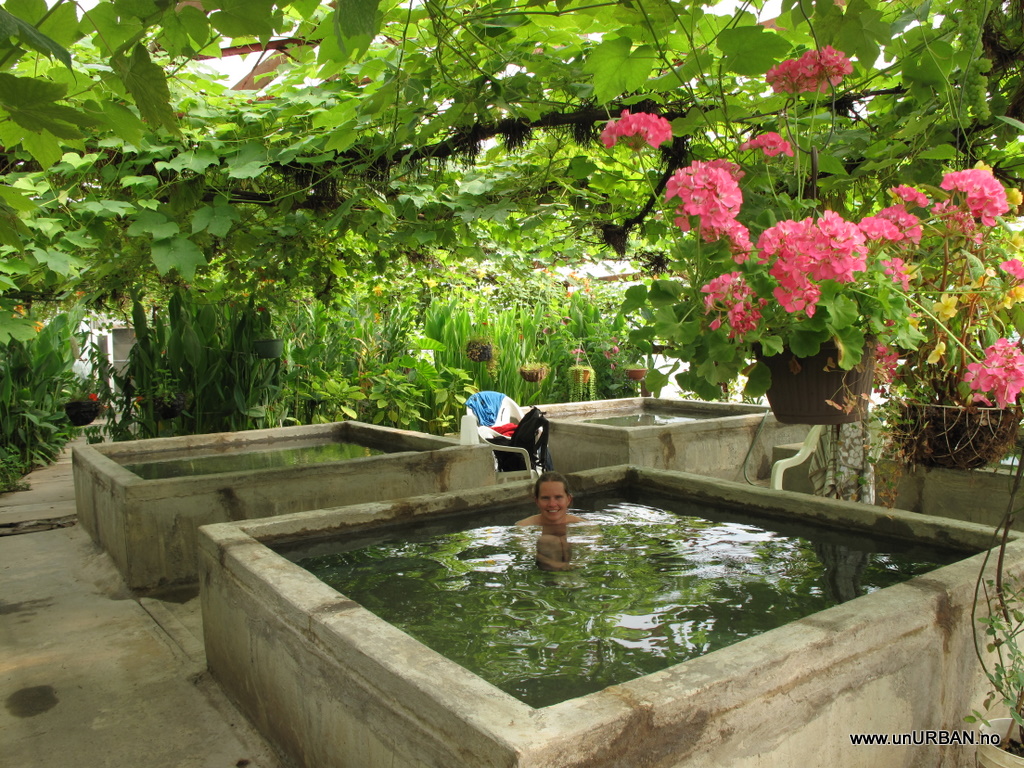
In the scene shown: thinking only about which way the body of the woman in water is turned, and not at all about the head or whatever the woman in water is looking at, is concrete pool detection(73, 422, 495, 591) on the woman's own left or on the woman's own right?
on the woman's own right

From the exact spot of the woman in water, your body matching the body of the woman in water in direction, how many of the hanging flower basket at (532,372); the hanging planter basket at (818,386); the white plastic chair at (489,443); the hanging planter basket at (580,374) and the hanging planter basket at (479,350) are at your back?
4

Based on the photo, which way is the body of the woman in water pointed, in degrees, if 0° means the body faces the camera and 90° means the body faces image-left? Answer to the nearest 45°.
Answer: approximately 0°

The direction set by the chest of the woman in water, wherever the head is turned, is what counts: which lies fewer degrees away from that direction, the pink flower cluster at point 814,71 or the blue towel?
the pink flower cluster

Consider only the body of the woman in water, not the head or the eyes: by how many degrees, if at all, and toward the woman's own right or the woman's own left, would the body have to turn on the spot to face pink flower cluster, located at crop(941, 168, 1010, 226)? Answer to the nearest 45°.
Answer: approximately 45° to the woman's own left

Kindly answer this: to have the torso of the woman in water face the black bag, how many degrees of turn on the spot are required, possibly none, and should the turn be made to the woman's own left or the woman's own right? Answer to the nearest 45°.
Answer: approximately 180°

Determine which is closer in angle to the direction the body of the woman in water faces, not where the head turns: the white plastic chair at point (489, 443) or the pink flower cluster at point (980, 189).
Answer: the pink flower cluster

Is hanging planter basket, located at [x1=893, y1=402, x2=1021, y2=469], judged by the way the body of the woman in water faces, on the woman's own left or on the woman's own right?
on the woman's own left

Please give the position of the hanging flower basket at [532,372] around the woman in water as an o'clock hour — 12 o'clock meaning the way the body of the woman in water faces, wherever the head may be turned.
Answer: The hanging flower basket is roughly at 6 o'clock from the woman in water.

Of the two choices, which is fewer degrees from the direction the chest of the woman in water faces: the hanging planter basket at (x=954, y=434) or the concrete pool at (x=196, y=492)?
the hanging planter basket

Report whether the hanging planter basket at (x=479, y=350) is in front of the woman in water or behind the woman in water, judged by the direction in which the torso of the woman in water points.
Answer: behind

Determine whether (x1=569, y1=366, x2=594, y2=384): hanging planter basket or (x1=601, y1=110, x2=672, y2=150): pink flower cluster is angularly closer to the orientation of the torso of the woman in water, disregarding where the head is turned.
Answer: the pink flower cluster

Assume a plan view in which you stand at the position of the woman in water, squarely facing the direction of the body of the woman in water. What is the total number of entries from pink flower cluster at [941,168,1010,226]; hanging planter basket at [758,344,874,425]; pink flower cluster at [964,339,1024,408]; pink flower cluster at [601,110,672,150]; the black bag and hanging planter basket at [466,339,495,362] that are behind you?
2

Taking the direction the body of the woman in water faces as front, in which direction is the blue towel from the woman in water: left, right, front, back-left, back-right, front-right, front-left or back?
back

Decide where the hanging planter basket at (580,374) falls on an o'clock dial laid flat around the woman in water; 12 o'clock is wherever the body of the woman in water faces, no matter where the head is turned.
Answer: The hanging planter basket is roughly at 6 o'clock from the woman in water.
